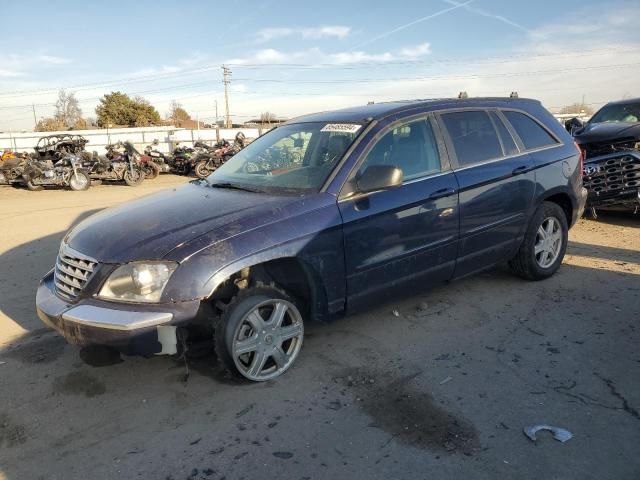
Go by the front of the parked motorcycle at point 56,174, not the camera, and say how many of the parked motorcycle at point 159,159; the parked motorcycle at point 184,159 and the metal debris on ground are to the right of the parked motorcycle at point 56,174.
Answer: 1

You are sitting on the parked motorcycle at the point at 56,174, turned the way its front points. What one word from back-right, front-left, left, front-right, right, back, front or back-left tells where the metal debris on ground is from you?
right

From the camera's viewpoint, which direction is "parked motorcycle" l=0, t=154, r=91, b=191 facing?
to the viewer's right

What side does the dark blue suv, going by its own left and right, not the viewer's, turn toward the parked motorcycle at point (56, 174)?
right

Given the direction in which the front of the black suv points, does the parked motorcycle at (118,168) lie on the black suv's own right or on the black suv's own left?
on the black suv's own right

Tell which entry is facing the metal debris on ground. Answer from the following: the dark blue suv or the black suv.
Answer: the black suv

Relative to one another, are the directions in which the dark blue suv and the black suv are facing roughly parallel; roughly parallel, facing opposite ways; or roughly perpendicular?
roughly parallel

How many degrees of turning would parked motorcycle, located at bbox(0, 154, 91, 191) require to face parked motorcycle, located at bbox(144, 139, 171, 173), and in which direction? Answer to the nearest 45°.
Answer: approximately 45° to its left

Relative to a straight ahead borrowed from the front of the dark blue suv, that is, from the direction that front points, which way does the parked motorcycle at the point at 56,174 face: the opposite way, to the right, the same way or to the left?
the opposite way

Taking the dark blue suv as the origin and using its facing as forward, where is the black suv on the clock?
The black suv is roughly at 6 o'clock from the dark blue suv.

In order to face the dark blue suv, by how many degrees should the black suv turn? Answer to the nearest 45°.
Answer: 0° — it already faces it

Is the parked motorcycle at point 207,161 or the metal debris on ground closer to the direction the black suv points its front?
the metal debris on ground

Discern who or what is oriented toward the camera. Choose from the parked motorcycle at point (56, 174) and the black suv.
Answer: the black suv

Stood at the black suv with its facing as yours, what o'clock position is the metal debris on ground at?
The metal debris on ground is roughly at 12 o'clock from the black suv.

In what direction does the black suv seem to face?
toward the camera

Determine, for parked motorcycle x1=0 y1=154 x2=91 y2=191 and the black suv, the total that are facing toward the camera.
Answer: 1

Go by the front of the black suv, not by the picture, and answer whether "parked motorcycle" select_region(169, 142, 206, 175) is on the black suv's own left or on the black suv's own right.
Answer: on the black suv's own right

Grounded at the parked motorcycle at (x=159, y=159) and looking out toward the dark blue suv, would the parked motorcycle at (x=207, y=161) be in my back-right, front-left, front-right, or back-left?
front-left

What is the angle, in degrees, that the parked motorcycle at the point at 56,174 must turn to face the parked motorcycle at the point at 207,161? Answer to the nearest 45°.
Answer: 0° — it already faces it

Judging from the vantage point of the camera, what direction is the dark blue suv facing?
facing the viewer and to the left of the viewer
